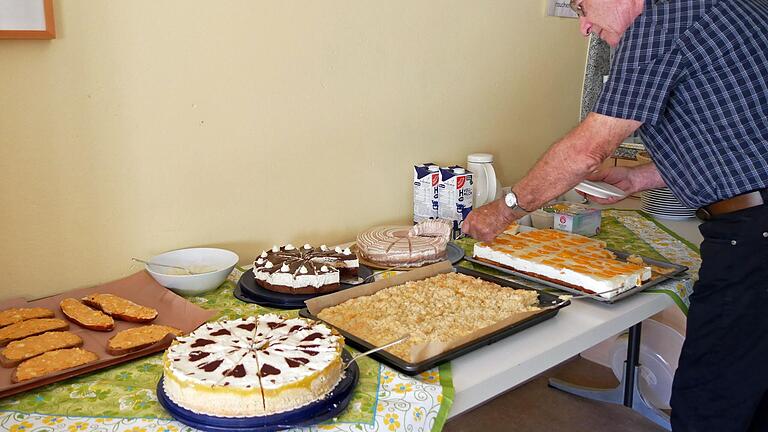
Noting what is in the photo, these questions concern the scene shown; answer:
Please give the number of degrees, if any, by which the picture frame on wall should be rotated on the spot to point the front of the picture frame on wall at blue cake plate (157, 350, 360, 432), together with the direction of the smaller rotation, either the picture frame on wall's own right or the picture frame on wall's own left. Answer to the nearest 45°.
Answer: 0° — it already faces it

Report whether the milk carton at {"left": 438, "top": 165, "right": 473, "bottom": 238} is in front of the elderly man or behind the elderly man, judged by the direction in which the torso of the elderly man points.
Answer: in front

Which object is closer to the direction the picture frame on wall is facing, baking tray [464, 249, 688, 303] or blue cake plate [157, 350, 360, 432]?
the blue cake plate

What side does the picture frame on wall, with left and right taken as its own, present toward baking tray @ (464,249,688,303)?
left

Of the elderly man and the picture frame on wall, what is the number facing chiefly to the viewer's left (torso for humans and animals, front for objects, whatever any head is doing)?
1

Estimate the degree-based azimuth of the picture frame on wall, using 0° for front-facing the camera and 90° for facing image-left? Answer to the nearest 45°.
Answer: approximately 0°

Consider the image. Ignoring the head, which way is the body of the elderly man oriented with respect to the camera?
to the viewer's left

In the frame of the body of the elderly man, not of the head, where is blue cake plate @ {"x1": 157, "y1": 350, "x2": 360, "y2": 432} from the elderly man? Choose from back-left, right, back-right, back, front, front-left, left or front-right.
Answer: front-left

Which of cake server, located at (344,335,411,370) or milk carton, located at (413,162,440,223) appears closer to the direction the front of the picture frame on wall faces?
the cake server

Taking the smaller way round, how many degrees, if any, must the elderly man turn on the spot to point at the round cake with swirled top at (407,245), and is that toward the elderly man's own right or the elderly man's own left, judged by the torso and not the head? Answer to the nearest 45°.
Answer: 0° — they already face it

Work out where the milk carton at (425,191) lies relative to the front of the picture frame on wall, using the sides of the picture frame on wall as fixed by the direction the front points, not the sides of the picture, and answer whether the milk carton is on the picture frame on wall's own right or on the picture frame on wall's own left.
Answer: on the picture frame on wall's own left

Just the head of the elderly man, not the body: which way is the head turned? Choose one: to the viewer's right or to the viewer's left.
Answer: to the viewer's left
